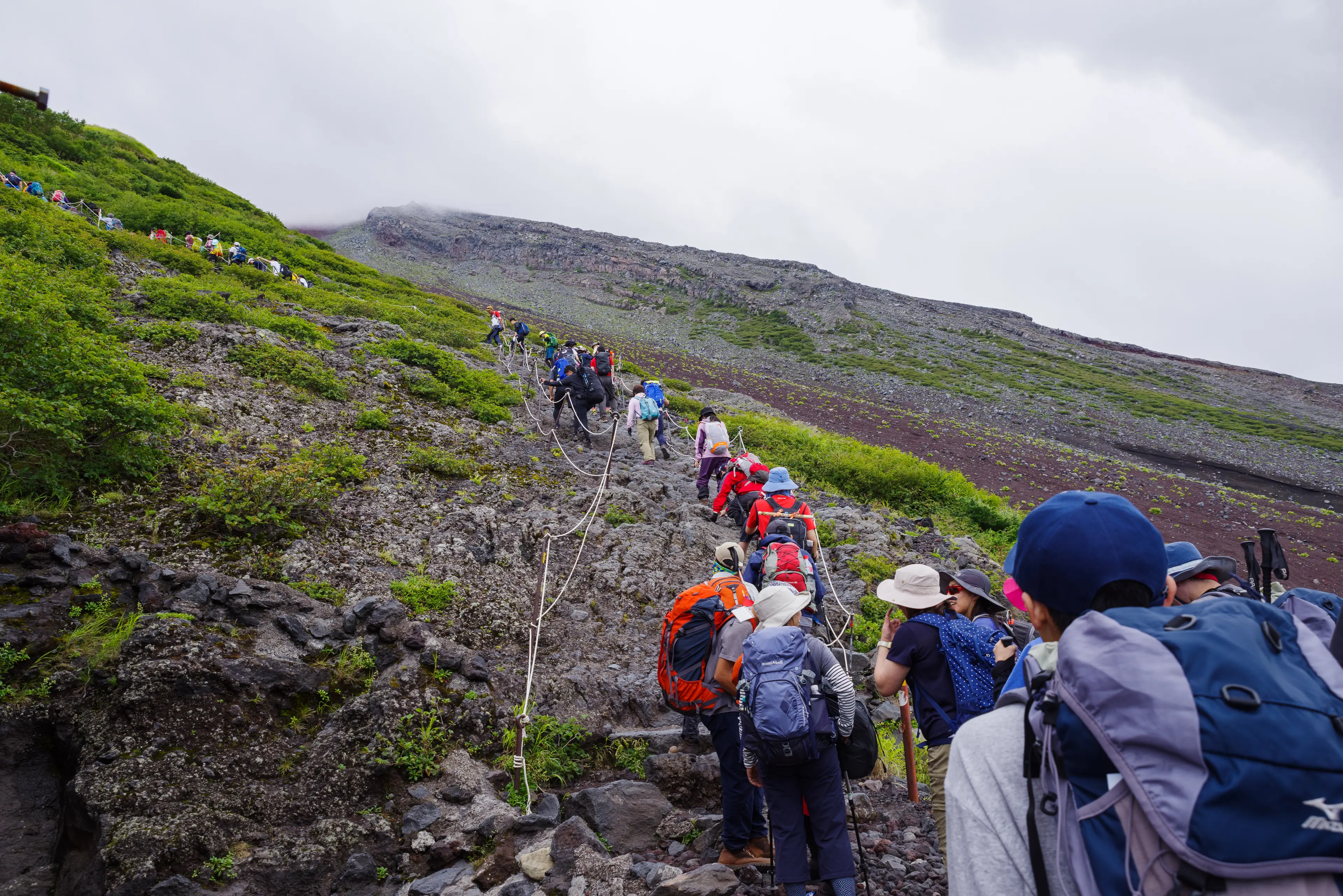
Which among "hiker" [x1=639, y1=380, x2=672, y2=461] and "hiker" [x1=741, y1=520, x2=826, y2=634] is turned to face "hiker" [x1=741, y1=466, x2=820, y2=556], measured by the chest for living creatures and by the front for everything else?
"hiker" [x1=741, y1=520, x2=826, y2=634]

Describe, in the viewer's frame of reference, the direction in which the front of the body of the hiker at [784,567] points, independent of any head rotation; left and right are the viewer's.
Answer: facing away from the viewer

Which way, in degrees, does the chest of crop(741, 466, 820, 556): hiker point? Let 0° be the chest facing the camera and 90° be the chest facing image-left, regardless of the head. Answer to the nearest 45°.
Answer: approximately 180°

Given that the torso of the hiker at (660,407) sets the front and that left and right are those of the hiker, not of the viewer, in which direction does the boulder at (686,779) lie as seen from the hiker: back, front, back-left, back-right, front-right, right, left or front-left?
back-left

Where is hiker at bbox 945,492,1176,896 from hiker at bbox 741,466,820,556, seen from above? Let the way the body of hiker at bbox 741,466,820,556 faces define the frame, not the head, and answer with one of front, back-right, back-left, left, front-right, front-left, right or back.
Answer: back

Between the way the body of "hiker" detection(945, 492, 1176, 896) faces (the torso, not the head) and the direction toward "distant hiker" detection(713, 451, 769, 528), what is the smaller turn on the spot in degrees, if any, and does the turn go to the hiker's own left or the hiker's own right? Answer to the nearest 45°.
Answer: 0° — they already face them

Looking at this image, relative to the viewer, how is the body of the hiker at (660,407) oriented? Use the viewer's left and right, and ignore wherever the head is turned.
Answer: facing away from the viewer and to the left of the viewer

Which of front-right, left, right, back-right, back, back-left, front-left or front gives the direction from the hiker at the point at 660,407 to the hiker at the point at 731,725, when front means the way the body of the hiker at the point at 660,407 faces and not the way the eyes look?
back-left

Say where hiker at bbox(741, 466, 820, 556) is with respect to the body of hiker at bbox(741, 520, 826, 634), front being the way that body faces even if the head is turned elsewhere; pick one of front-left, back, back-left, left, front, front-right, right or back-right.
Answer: front

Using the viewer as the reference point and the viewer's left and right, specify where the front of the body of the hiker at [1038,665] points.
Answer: facing away from the viewer and to the left of the viewer
